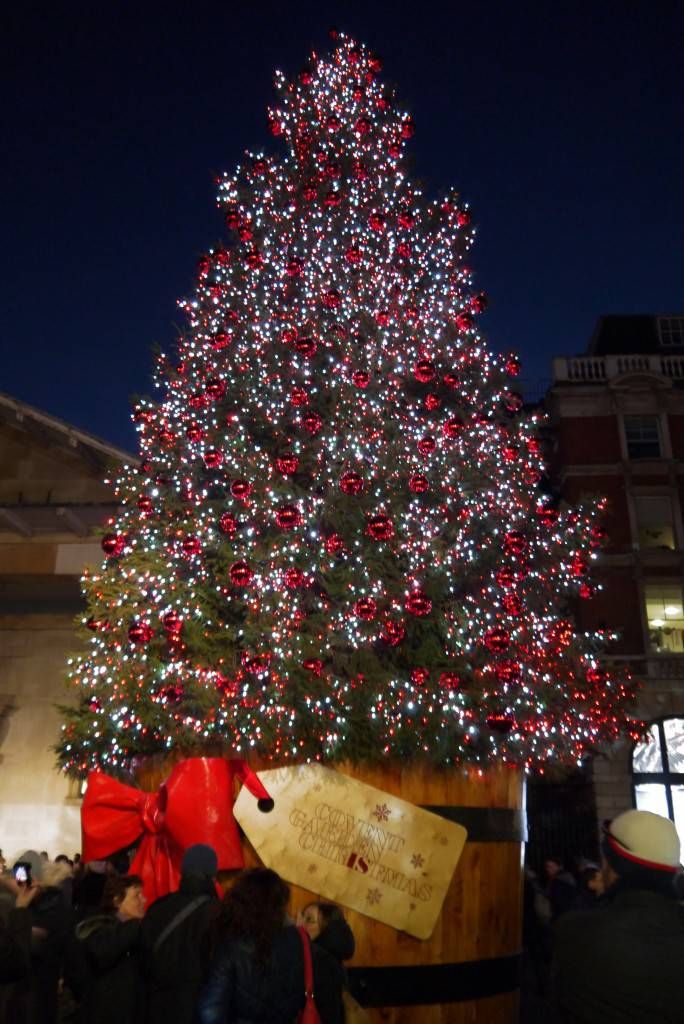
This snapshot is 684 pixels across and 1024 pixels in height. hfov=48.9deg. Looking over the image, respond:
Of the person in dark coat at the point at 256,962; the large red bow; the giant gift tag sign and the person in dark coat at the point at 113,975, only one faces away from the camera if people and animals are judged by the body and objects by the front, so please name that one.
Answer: the person in dark coat at the point at 256,962

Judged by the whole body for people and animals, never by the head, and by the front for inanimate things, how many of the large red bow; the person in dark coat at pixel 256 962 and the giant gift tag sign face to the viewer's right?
0

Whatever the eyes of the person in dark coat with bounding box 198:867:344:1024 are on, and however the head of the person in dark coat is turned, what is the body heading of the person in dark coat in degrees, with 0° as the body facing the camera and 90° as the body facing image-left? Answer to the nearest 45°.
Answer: approximately 180°

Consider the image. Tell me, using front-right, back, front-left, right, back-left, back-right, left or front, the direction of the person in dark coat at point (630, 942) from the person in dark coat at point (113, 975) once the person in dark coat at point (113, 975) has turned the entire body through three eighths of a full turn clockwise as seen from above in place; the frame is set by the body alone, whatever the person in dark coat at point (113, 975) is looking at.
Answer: left

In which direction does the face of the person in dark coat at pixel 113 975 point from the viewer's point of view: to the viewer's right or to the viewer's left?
to the viewer's right

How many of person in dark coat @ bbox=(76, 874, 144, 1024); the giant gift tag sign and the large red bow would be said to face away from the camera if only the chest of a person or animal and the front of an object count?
0

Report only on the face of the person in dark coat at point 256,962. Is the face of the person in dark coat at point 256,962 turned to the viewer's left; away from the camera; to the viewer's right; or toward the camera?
away from the camera

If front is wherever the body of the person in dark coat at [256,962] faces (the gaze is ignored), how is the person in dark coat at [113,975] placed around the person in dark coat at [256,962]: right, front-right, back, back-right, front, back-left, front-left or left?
front-left

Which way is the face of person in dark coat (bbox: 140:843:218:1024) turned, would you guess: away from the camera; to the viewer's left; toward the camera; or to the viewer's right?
away from the camera

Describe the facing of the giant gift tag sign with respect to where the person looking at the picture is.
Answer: facing the viewer
